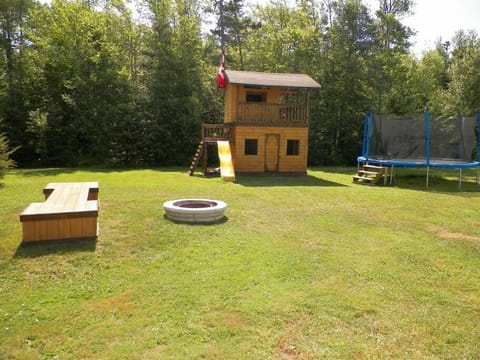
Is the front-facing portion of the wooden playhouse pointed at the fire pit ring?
yes

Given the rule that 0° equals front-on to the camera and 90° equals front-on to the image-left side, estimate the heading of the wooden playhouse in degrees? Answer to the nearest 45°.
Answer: approximately 0°

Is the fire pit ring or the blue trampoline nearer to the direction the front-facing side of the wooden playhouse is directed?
the fire pit ring

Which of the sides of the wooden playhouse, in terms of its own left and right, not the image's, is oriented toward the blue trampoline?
left

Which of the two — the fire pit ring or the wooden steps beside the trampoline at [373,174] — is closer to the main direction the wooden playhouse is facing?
the fire pit ring

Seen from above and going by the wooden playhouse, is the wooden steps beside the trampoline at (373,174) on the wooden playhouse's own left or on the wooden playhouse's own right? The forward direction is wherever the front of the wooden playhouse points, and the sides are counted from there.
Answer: on the wooden playhouse's own left
